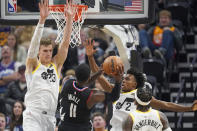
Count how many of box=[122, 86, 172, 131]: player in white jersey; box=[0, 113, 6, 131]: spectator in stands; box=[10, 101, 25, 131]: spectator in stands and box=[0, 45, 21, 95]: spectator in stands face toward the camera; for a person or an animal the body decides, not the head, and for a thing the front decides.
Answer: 3

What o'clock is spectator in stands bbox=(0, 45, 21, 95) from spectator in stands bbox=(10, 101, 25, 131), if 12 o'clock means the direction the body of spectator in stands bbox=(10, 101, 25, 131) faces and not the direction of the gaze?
spectator in stands bbox=(0, 45, 21, 95) is roughly at 6 o'clock from spectator in stands bbox=(10, 101, 25, 131).

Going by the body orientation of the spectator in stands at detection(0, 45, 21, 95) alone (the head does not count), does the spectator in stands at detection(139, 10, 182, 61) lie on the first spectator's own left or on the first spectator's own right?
on the first spectator's own left

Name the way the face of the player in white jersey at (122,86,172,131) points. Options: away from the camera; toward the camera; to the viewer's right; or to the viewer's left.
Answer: away from the camera

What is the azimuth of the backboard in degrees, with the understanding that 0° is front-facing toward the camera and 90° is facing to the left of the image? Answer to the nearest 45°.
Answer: approximately 0°

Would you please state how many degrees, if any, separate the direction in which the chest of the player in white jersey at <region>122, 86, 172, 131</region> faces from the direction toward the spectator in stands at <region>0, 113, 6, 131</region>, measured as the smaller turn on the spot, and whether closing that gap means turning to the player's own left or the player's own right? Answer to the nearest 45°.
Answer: approximately 45° to the player's own left

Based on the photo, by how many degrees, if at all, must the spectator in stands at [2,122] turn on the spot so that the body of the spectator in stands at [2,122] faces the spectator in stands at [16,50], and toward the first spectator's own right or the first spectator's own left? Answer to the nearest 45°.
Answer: approximately 180°

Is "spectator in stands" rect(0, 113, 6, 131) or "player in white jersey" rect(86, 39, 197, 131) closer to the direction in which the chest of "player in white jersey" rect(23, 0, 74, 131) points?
the player in white jersey

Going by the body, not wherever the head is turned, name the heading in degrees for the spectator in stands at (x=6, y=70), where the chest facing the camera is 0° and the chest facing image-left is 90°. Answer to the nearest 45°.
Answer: approximately 0°
